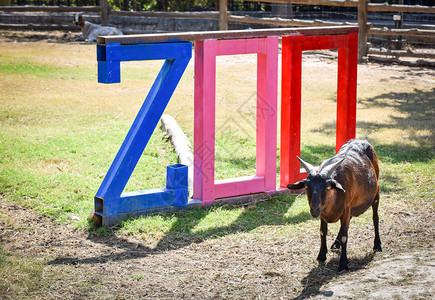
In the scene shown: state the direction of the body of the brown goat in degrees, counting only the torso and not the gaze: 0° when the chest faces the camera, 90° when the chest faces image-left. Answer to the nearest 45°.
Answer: approximately 45°
